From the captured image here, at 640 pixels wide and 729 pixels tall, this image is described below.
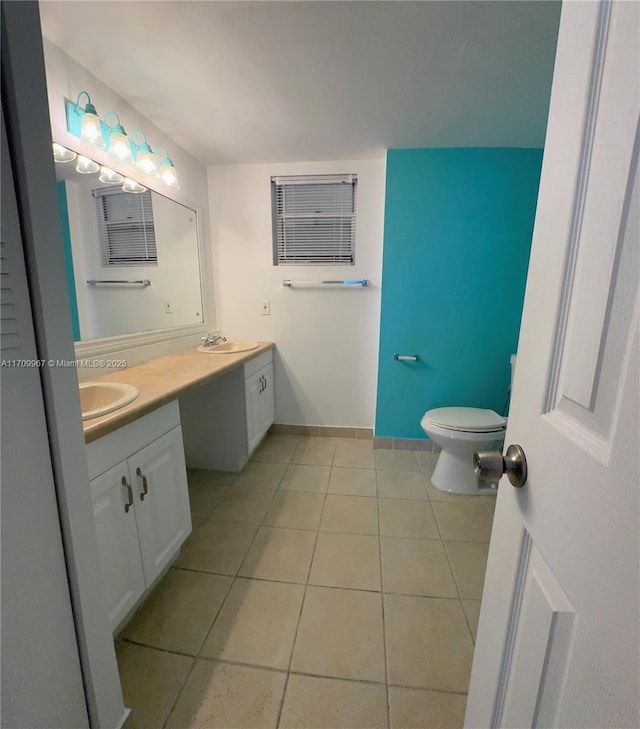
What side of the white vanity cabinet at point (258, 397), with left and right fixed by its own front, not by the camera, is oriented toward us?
right

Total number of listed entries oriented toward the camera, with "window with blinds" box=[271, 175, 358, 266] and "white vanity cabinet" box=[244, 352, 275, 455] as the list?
1

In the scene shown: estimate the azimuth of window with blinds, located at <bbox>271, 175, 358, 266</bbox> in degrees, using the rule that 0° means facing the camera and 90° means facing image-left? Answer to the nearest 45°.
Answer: approximately 0°

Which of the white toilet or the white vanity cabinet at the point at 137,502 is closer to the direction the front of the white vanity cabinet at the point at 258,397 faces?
the white toilet

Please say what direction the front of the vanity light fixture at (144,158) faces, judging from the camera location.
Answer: facing the viewer and to the right of the viewer

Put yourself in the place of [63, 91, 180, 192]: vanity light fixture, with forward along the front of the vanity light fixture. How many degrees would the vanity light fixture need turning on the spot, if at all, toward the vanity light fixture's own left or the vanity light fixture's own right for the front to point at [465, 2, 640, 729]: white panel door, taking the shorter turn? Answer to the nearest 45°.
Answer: approximately 45° to the vanity light fixture's own right

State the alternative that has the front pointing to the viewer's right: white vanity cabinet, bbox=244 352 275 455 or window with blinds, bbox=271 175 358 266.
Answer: the white vanity cabinet

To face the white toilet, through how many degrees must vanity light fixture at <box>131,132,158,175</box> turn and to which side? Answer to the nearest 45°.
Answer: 0° — it already faces it

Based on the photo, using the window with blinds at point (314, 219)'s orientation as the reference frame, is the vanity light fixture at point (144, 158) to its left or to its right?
on its right
